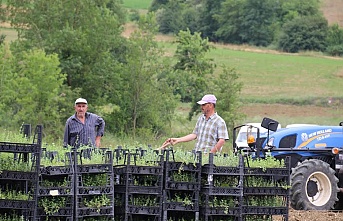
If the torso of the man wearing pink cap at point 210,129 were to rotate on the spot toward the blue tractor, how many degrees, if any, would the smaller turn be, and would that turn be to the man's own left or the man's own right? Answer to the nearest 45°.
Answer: approximately 180°

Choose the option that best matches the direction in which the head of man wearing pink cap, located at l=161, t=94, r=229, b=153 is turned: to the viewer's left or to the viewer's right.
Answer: to the viewer's left

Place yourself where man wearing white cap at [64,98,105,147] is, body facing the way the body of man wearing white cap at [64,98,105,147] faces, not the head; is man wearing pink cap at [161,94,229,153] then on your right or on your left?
on your left

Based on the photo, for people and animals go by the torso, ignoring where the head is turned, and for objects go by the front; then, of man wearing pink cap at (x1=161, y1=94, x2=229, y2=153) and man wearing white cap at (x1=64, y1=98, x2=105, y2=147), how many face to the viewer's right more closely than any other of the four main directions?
0

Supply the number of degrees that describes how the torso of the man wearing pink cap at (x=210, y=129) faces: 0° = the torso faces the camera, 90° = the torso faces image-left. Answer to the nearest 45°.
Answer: approximately 45°

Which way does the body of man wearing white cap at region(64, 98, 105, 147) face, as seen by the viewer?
toward the camera

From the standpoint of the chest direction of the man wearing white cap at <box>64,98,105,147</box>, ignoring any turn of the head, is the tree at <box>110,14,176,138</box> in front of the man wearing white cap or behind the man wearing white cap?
behind
